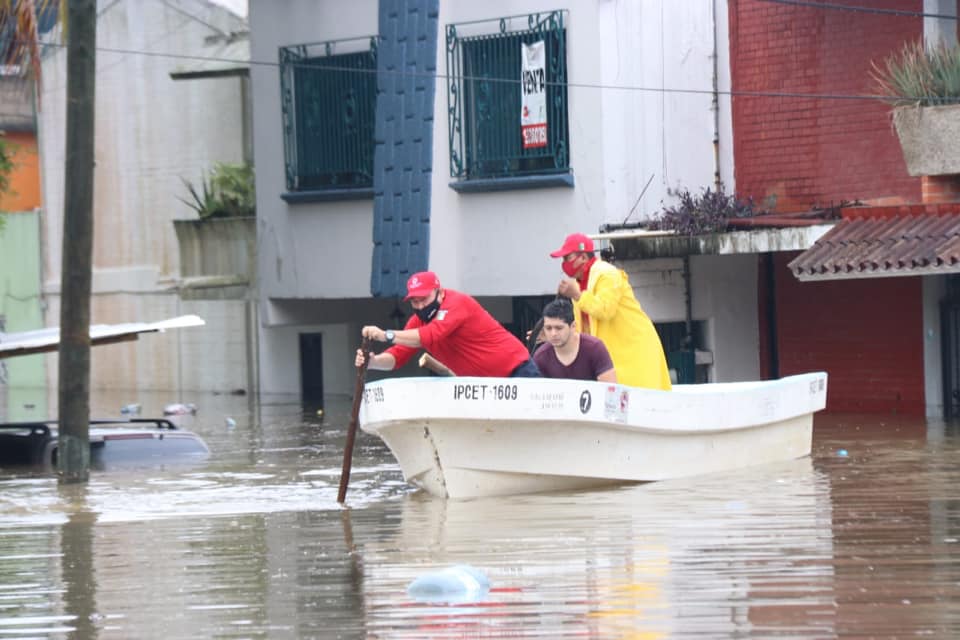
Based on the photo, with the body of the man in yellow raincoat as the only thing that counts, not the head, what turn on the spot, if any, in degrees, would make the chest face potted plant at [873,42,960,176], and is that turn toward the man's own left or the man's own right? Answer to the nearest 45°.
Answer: approximately 135° to the man's own right

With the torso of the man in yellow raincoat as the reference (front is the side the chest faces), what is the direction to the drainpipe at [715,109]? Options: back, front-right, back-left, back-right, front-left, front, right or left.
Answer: right

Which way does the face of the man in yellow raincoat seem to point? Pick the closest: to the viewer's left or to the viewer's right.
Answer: to the viewer's left

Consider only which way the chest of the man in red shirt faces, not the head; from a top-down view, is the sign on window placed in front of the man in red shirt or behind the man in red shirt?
behind

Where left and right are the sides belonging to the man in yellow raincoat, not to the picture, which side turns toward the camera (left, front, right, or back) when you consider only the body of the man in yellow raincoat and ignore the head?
left

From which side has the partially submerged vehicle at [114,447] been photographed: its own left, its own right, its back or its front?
right

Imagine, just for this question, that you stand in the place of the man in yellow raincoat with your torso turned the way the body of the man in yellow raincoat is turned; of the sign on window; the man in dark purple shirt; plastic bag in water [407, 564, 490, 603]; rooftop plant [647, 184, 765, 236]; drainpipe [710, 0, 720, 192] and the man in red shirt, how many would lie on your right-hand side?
3

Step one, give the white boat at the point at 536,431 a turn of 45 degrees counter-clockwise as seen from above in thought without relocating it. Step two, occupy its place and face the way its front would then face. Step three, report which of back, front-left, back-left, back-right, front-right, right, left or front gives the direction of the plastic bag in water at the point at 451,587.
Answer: front

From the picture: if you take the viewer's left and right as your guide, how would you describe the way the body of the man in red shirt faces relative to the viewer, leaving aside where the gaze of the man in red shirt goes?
facing the viewer and to the left of the viewer
